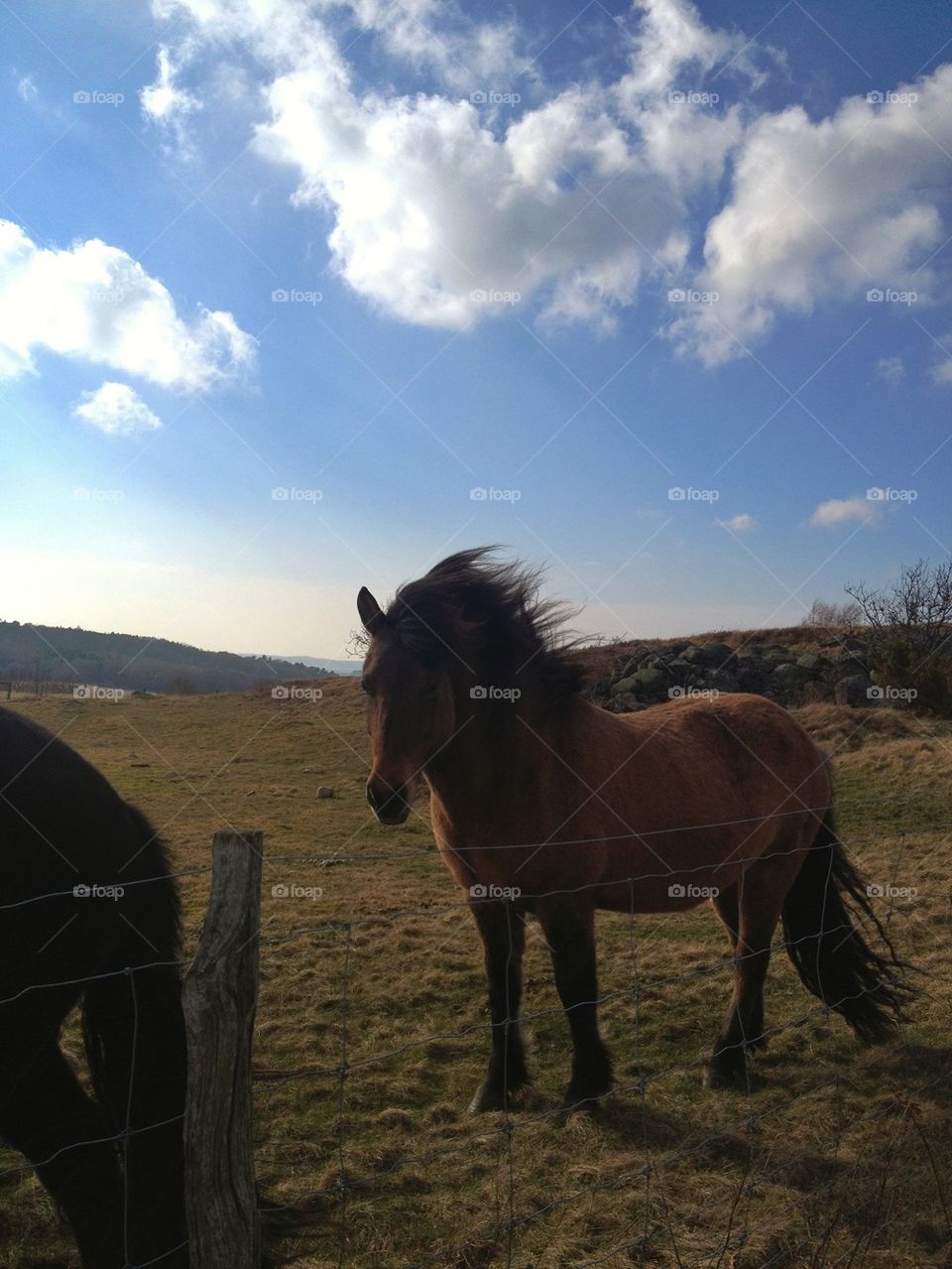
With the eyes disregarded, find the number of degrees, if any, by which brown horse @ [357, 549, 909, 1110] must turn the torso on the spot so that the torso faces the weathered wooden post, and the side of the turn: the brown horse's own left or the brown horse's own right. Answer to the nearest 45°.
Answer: approximately 45° to the brown horse's own left

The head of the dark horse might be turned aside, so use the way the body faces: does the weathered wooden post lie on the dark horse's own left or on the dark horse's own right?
on the dark horse's own left

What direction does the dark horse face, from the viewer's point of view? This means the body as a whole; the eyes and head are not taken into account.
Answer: to the viewer's left

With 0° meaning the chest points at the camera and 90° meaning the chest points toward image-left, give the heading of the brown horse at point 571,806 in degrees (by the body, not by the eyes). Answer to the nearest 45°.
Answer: approximately 45°
